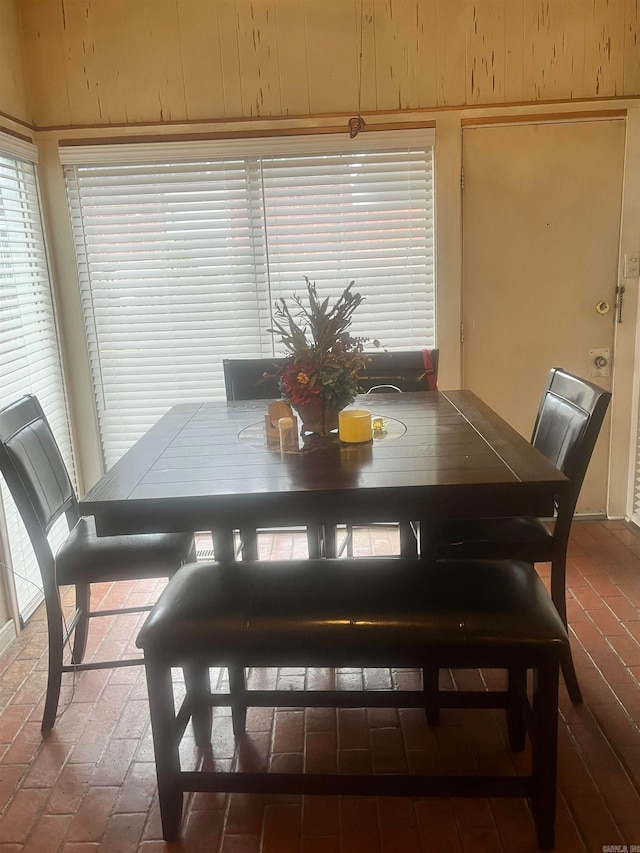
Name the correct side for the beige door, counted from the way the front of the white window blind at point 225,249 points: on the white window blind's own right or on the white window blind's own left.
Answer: on the white window blind's own left

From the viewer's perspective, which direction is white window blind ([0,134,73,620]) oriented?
to the viewer's right

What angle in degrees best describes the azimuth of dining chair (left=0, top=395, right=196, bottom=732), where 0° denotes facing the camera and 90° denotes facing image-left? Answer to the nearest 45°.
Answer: approximately 270°

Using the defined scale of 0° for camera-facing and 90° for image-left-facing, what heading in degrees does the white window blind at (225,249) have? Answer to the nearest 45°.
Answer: approximately 0°

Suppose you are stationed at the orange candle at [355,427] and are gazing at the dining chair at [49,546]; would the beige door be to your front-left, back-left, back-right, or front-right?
back-right

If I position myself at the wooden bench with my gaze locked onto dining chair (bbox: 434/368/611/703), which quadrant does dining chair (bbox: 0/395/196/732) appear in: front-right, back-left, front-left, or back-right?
back-left
